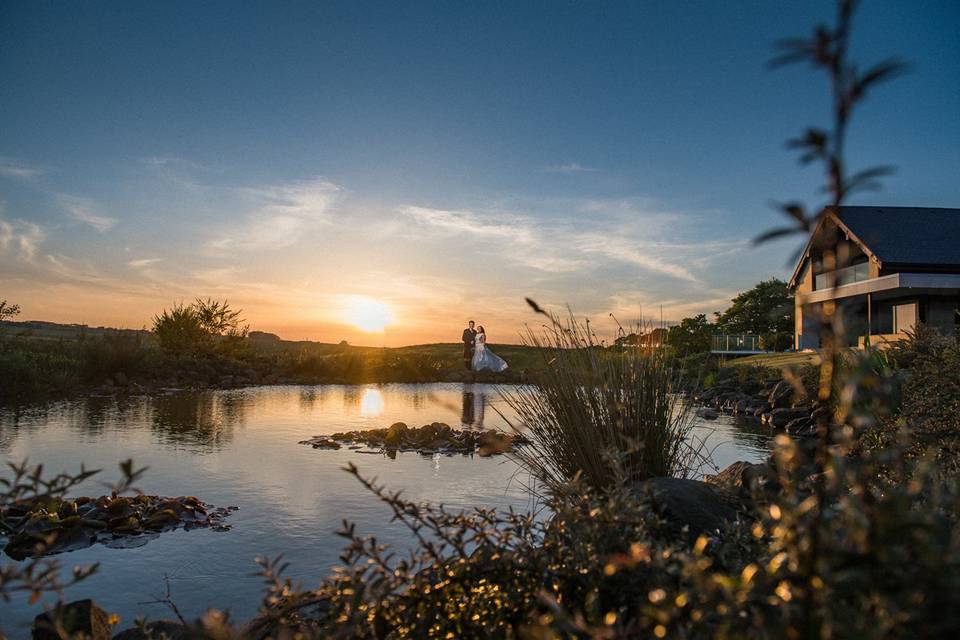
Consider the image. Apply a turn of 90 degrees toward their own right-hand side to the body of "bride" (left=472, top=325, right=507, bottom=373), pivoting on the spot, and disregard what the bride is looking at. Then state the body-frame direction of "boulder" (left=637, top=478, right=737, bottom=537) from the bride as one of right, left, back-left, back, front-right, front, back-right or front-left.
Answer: back-left

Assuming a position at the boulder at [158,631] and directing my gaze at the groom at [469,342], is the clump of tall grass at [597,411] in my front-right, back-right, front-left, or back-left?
front-right

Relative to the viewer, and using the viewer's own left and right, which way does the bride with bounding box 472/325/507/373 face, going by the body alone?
facing the viewer and to the left of the viewer

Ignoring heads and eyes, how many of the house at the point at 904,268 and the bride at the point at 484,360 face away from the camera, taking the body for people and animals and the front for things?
0

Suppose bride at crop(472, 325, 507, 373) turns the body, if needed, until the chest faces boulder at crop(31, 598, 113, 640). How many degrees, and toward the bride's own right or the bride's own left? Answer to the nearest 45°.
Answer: approximately 45° to the bride's own left

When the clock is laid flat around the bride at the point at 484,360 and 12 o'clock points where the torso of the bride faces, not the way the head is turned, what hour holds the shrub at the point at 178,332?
The shrub is roughly at 1 o'clock from the bride.

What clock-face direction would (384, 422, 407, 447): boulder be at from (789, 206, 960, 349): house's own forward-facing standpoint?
The boulder is roughly at 11 o'clock from the house.

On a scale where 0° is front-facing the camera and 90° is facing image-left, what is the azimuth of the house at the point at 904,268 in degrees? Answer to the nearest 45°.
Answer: approximately 45°

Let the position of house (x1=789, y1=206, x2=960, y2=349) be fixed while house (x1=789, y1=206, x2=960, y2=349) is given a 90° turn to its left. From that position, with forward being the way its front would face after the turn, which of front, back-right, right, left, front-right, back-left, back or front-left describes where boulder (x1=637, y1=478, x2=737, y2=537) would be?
front-right

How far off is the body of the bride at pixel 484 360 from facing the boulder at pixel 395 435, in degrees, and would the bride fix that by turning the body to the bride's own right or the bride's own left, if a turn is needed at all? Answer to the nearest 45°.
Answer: approximately 45° to the bride's own left

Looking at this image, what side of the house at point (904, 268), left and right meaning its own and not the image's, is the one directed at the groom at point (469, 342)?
front

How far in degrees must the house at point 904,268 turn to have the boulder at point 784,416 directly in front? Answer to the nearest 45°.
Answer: approximately 45° to its left

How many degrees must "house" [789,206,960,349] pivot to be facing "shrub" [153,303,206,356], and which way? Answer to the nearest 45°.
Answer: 0° — it already faces it
